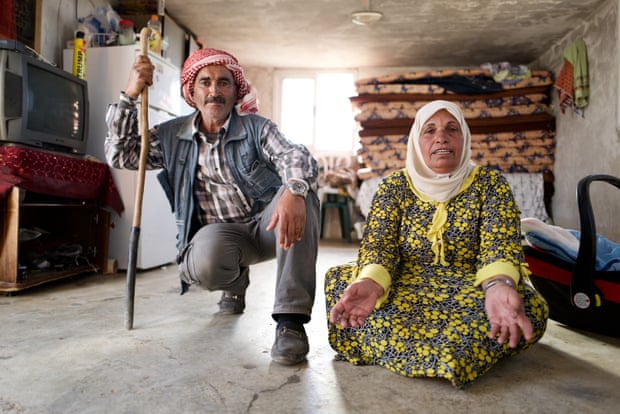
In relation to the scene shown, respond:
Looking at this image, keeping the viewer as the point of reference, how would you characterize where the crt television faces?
facing the viewer and to the right of the viewer

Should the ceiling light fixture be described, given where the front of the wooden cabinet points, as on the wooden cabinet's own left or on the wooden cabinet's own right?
on the wooden cabinet's own left

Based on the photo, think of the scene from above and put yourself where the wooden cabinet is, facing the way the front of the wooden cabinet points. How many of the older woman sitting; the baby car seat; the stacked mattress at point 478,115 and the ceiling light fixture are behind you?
0

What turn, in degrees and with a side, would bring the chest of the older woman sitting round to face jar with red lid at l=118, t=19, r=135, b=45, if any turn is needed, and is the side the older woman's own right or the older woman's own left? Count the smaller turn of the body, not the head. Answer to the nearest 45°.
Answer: approximately 135° to the older woman's own right

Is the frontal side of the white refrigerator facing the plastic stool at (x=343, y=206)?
no

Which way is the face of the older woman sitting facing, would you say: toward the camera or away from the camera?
toward the camera

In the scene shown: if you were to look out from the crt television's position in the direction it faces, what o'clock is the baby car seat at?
The baby car seat is roughly at 12 o'clock from the crt television.

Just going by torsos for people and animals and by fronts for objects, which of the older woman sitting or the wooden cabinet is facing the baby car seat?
the wooden cabinet

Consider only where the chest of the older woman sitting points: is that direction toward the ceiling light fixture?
no

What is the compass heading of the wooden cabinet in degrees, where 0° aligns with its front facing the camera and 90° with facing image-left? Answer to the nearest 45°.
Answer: approximately 315°

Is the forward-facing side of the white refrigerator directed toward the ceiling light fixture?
no

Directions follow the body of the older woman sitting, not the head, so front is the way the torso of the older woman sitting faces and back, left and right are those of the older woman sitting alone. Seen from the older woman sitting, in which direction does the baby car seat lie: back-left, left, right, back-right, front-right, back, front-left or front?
back-left

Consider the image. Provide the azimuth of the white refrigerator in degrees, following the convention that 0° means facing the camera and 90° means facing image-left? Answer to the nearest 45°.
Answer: approximately 315°

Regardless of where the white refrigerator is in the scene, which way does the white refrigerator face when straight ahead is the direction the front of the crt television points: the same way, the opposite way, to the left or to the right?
the same way

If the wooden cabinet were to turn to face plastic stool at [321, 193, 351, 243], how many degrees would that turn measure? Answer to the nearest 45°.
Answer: approximately 90° to its left
